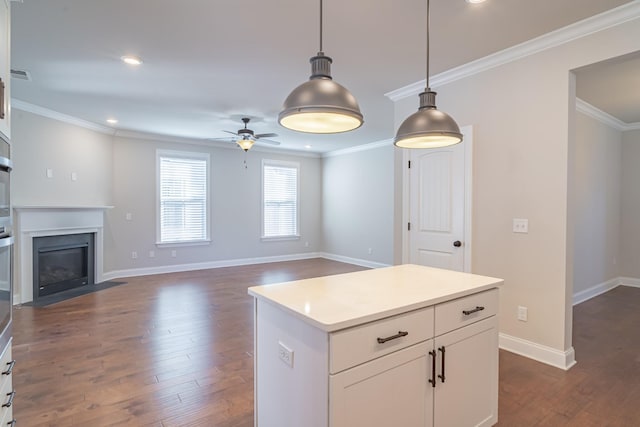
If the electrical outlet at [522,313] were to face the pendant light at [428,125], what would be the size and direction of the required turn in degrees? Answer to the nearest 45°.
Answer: approximately 45° to its left

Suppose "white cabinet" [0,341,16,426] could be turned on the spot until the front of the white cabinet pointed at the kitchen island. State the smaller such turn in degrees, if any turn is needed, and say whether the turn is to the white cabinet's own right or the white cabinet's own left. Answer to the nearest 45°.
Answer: approximately 45° to the white cabinet's own right

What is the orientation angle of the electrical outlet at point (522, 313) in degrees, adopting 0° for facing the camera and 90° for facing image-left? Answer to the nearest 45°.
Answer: approximately 45°

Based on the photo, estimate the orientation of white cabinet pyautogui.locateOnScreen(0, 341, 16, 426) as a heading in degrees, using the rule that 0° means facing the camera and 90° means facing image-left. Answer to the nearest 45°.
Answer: approximately 270°

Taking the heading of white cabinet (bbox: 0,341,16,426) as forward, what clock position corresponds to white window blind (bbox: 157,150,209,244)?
The white window blind is roughly at 10 o'clock from the white cabinet.

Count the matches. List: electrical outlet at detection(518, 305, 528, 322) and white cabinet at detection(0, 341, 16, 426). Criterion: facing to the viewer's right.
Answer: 1

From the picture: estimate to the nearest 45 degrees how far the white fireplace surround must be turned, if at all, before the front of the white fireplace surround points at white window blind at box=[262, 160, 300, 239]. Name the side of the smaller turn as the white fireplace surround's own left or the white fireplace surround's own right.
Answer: approximately 45° to the white fireplace surround's own left

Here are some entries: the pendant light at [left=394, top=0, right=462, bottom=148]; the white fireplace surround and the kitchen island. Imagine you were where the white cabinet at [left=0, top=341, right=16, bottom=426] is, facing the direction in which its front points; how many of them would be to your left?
1

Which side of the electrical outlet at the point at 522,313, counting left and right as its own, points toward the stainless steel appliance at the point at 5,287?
front
